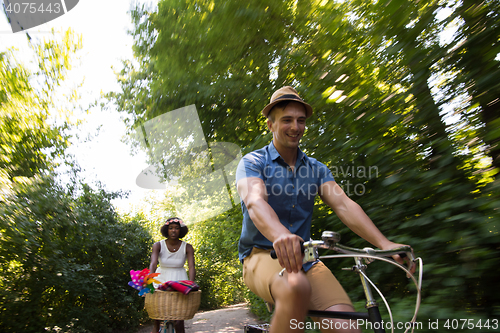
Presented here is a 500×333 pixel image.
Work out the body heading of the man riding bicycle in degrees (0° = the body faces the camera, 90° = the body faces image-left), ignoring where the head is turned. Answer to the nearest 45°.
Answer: approximately 315°

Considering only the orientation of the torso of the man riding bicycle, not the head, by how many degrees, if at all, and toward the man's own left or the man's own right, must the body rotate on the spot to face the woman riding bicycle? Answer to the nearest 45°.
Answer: approximately 180°

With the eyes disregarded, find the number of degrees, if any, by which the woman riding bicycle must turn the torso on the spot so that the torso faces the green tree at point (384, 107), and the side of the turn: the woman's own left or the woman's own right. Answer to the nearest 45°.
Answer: approximately 45° to the woman's own left

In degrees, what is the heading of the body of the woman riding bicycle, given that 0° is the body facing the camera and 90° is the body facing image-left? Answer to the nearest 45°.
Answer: approximately 0°
